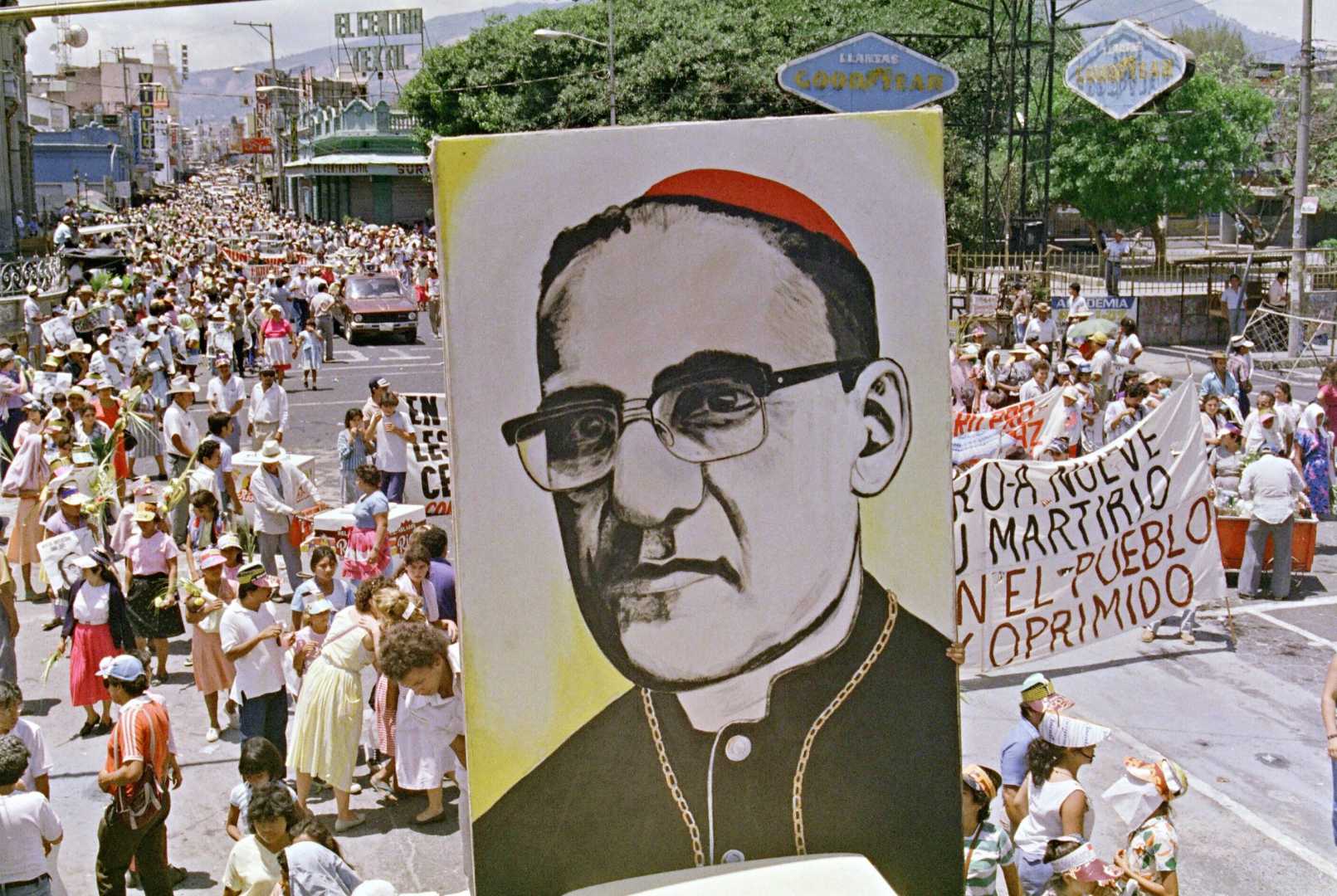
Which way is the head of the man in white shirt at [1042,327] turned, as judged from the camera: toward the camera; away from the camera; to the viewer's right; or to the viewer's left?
toward the camera

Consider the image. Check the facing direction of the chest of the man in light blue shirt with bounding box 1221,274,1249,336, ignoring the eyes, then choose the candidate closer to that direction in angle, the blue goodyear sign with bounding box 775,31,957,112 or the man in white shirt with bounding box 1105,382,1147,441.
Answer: the man in white shirt

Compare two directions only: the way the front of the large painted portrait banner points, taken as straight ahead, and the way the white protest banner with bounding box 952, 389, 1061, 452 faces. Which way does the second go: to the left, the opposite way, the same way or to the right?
the same way

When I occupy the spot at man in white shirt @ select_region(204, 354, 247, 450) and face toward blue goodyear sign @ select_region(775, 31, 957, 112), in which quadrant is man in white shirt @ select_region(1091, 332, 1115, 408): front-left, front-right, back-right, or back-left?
front-right

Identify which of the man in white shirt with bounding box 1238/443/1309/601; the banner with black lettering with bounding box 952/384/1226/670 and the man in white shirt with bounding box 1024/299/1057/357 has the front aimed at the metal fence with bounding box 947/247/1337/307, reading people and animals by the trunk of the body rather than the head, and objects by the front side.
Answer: the man in white shirt with bounding box 1238/443/1309/601

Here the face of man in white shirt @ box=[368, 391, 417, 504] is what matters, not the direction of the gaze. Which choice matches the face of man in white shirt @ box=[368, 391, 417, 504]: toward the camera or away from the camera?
toward the camera

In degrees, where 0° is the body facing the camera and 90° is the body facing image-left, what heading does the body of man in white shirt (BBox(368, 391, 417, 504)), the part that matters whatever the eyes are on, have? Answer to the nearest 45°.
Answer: approximately 45°

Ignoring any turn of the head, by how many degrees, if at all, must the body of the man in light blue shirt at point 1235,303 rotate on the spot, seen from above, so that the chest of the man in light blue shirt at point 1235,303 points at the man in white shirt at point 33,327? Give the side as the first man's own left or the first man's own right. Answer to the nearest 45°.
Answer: approximately 45° to the first man's own right

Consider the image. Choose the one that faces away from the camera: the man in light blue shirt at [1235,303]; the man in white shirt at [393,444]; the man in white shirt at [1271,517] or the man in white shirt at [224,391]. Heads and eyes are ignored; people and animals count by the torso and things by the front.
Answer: the man in white shirt at [1271,517]

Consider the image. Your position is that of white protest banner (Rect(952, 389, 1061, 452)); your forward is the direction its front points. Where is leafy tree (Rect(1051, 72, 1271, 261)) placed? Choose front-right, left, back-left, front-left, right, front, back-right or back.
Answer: back

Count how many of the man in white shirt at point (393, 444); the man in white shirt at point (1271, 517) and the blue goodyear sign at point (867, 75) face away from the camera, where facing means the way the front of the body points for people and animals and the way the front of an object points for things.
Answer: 1

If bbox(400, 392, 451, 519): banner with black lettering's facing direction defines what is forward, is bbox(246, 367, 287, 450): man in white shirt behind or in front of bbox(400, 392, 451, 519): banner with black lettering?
behind

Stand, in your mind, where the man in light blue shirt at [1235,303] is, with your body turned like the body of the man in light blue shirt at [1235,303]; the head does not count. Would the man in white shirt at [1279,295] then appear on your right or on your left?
on your left

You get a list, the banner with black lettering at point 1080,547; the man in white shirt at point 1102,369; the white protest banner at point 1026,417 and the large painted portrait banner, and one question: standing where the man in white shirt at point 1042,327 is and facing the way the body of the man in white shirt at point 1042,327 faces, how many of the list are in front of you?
4

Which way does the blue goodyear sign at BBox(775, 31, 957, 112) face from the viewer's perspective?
toward the camera

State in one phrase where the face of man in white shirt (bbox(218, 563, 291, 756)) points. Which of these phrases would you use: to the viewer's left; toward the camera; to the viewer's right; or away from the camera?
to the viewer's right

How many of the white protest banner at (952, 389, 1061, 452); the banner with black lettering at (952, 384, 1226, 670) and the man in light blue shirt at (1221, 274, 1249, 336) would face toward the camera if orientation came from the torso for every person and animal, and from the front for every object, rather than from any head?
3

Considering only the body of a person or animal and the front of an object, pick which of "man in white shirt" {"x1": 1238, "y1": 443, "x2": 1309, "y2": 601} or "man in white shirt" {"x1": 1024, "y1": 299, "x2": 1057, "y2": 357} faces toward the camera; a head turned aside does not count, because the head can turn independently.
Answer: "man in white shirt" {"x1": 1024, "y1": 299, "x2": 1057, "y2": 357}

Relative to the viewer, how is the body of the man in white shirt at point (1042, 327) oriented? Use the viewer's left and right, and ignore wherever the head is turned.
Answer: facing the viewer

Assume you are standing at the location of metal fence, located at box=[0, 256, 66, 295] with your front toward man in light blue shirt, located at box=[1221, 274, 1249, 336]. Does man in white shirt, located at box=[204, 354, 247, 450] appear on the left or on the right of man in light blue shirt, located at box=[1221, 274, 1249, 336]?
right

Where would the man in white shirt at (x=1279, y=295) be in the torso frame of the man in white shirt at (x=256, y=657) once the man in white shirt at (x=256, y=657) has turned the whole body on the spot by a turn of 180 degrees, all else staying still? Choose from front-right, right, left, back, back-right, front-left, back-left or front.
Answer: right
